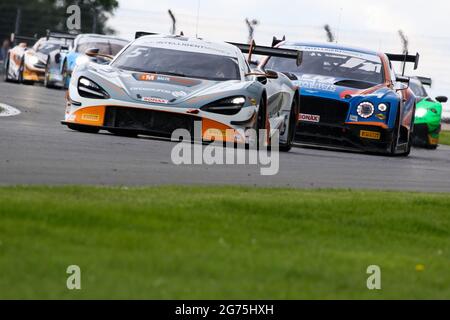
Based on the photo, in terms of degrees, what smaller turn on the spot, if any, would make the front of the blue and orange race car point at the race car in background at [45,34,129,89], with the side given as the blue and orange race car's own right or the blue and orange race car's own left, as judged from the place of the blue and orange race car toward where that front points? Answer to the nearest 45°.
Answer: approximately 135° to the blue and orange race car's own right

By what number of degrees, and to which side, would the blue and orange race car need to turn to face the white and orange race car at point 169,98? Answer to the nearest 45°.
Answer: approximately 45° to its right

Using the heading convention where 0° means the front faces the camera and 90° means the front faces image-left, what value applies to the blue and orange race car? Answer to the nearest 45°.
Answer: approximately 0°

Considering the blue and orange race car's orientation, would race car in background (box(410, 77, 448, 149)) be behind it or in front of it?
behind

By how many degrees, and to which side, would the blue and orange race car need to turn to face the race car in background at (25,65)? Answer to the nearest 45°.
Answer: approximately 135° to its right

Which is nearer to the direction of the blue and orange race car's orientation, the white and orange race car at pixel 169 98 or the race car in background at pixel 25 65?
the white and orange race car
